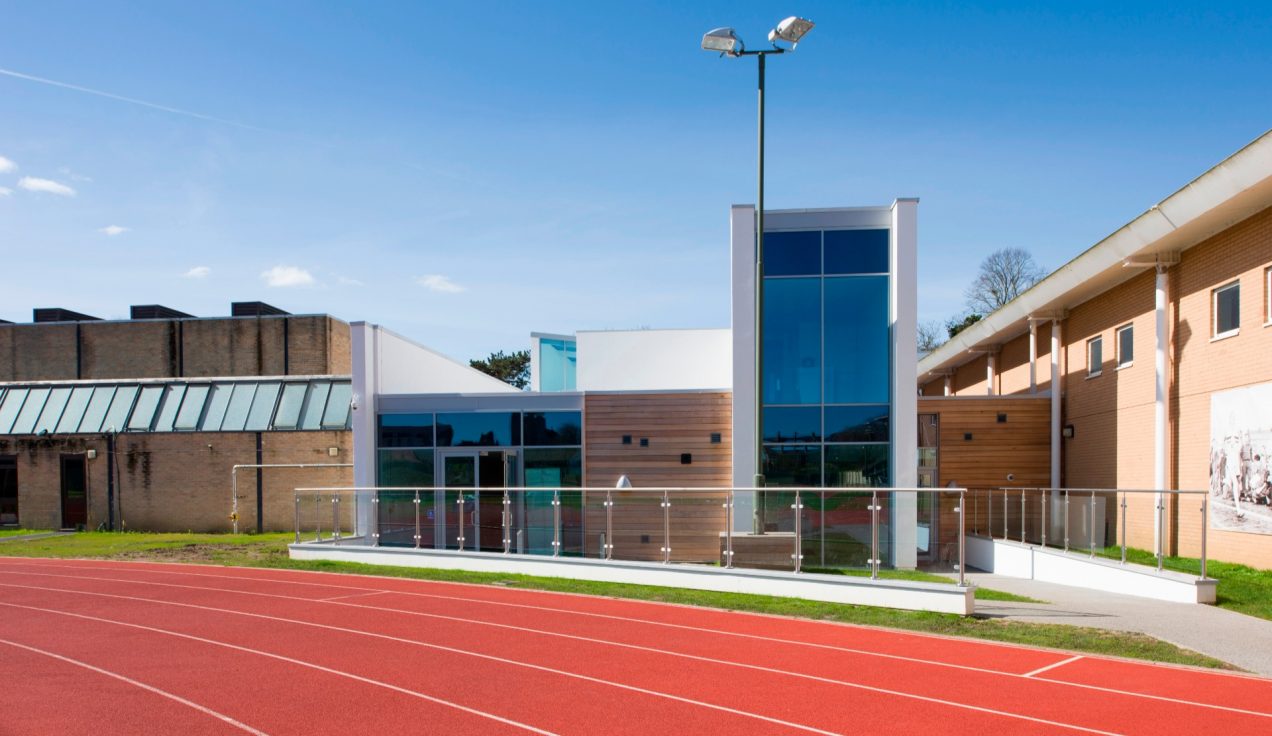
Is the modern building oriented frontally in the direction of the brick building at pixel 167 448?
no

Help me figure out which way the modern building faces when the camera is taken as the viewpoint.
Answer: facing the viewer
